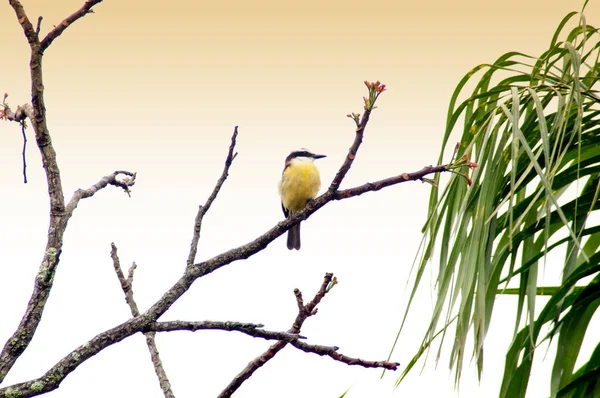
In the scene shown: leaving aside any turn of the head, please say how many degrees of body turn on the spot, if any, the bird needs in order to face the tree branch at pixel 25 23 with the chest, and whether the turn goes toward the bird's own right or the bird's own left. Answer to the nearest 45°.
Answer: approximately 45° to the bird's own right

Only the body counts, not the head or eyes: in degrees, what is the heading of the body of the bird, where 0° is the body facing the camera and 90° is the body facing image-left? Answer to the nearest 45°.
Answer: approximately 315°
